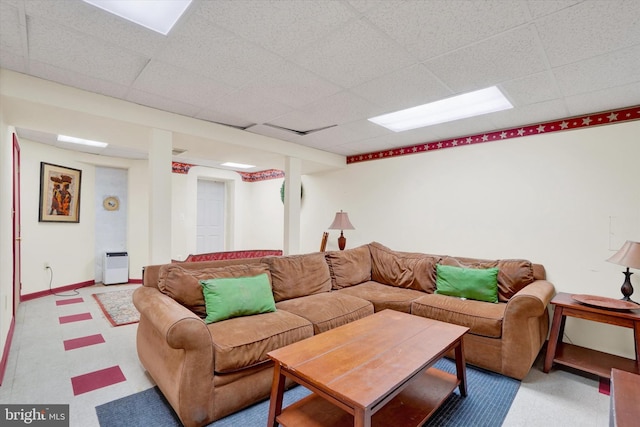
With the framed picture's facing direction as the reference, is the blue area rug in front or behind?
in front

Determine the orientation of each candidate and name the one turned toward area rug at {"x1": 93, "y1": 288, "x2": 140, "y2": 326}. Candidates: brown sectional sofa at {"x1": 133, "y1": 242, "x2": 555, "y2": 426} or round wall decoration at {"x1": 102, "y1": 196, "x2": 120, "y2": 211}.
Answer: the round wall decoration

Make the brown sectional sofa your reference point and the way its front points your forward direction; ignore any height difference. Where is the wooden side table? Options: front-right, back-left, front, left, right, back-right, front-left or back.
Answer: left

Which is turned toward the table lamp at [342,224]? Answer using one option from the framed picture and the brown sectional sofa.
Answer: the framed picture

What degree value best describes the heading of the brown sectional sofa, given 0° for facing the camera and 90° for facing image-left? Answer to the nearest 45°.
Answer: approximately 0°

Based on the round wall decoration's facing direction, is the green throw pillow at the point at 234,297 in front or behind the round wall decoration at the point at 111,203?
in front

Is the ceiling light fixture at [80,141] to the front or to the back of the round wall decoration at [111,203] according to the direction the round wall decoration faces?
to the front

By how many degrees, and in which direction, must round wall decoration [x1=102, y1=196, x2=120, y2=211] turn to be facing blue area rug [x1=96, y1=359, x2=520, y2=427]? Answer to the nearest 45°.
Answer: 0° — it already faces it

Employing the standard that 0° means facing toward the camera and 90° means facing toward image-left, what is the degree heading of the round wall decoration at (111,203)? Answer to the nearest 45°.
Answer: approximately 0°

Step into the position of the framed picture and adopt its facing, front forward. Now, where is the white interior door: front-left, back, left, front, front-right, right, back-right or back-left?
front-left

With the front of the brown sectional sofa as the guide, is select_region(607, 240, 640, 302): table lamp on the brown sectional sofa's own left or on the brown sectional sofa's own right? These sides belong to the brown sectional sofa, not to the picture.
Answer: on the brown sectional sofa's own left

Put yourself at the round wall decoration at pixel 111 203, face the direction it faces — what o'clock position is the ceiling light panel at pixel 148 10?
The ceiling light panel is roughly at 12 o'clock from the round wall decoration.

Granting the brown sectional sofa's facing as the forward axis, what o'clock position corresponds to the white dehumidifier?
The white dehumidifier is roughly at 4 o'clock from the brown sectional sofa.

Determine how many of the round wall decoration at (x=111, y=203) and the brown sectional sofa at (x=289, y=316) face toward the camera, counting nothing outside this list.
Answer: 2
